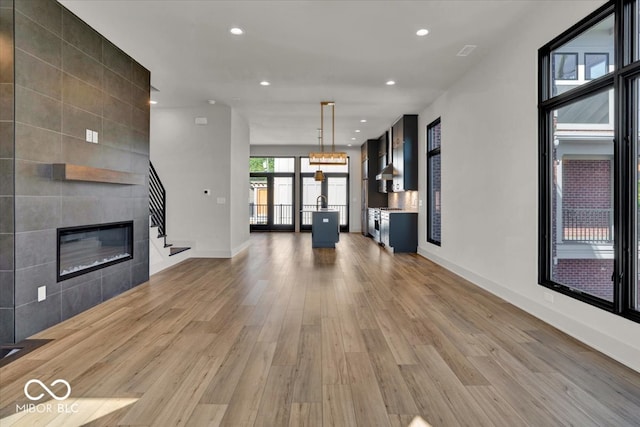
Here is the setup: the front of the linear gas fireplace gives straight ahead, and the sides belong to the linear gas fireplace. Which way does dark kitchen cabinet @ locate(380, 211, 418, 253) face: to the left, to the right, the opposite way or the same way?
the opposite way

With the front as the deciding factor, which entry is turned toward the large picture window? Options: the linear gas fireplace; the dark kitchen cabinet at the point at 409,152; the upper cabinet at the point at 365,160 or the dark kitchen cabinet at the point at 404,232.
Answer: the linear gas fireplace

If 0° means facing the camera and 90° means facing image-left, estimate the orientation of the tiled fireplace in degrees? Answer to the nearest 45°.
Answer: approximately 315°

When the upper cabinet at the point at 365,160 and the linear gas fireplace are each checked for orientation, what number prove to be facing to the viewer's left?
1

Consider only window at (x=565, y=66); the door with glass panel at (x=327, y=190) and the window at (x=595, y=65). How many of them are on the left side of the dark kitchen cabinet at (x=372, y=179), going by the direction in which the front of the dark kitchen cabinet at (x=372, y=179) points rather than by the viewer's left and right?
2

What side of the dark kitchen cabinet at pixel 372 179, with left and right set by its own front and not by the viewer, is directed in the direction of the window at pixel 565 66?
left

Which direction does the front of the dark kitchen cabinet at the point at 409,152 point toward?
to the viewer's left

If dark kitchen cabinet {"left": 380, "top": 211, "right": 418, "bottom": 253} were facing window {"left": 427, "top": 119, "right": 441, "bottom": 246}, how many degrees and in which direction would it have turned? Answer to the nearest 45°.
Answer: approximately 135° to its left

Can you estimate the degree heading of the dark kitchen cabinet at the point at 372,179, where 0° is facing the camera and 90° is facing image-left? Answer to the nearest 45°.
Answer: approximately 90°

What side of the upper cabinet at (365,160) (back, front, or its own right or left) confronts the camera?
left

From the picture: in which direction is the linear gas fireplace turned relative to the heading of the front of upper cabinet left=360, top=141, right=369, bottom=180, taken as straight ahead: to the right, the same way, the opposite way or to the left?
the opposite way

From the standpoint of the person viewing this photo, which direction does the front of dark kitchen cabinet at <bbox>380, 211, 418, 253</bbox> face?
facing to the left of the viewer
